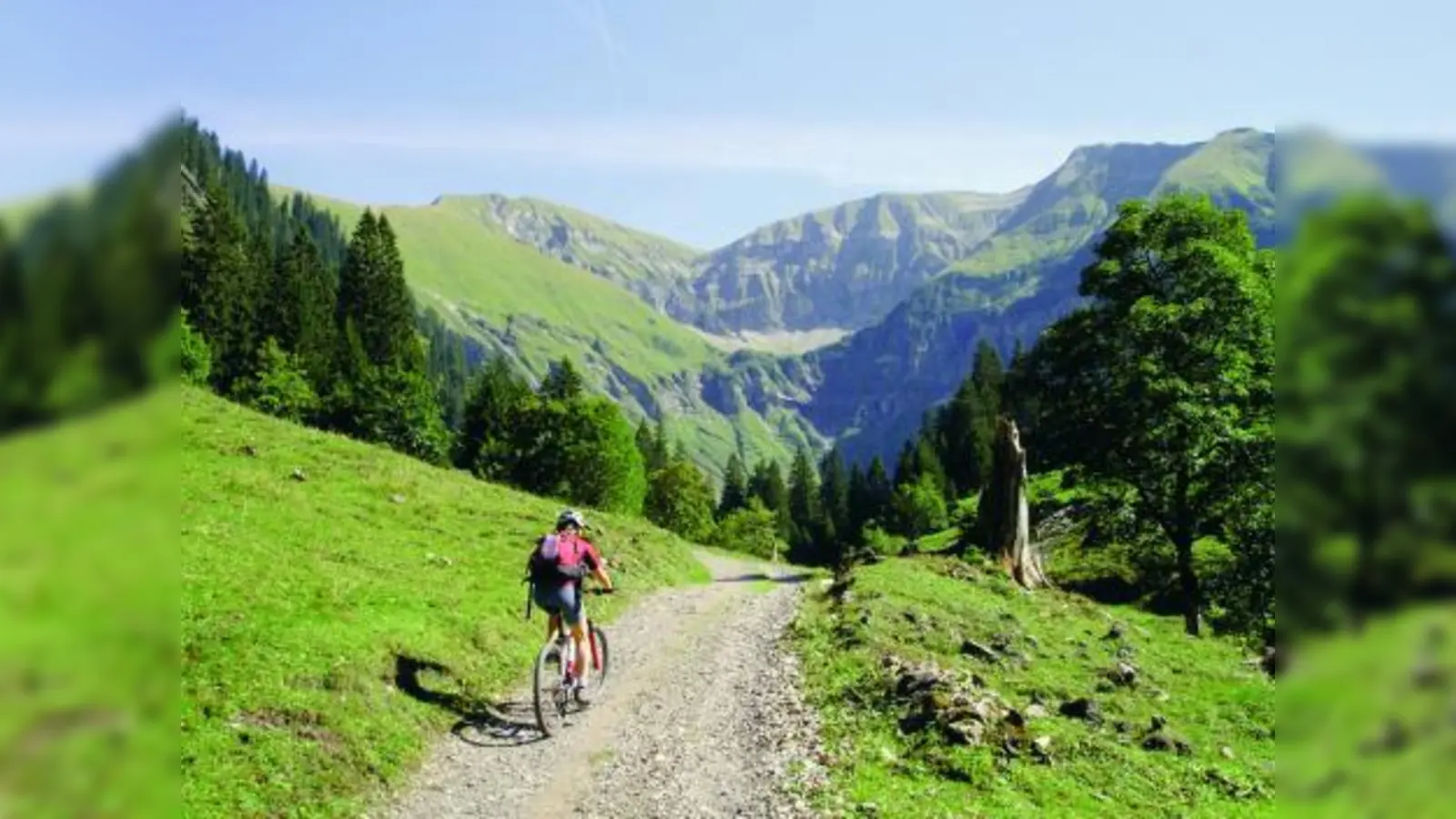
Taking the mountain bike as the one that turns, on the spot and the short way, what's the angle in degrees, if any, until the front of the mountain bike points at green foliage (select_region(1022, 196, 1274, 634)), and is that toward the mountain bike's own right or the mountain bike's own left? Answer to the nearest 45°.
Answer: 0° — it already faces it

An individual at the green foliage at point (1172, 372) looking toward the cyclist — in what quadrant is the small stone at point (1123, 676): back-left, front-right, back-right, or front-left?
front-left

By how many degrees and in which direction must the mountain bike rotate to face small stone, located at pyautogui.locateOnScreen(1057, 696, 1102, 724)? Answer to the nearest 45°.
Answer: approximately 45° to its right

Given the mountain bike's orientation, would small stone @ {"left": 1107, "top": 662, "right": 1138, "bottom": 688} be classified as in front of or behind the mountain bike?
in front

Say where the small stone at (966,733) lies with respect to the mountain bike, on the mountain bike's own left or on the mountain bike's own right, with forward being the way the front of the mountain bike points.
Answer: on the mountain bike's own right

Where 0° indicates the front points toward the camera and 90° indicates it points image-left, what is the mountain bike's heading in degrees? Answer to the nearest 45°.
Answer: approximately 225°

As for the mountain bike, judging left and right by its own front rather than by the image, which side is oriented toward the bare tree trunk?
front

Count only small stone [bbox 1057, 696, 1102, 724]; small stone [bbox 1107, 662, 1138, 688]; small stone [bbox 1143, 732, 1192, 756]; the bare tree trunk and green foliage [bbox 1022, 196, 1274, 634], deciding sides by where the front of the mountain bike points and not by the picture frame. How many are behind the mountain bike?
0

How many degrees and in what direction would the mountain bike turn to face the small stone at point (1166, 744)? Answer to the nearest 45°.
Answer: approximately 45° to its right
